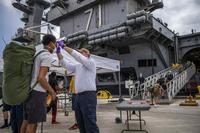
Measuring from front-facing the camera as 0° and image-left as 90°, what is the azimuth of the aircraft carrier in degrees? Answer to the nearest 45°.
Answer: approximately 315°
